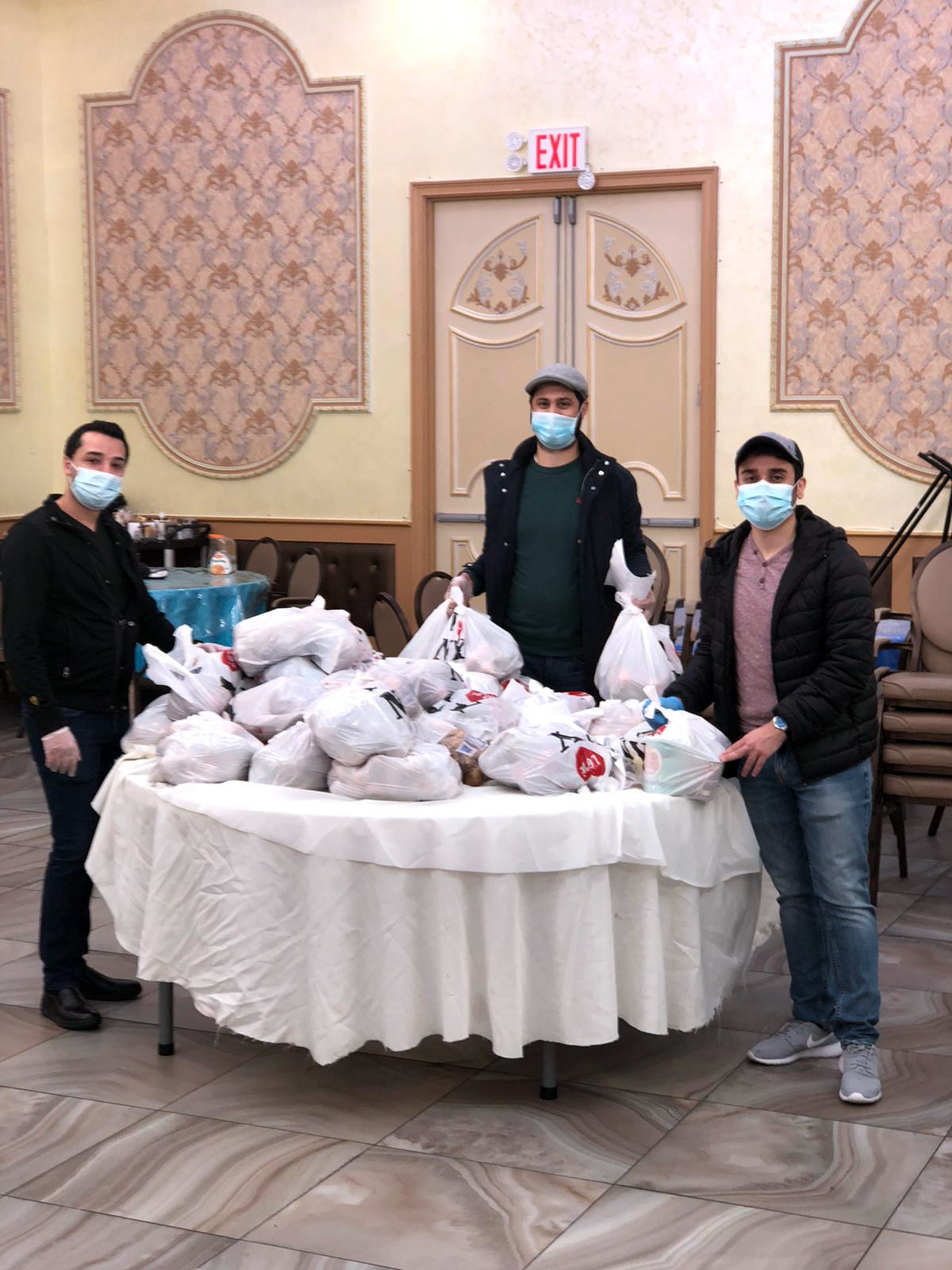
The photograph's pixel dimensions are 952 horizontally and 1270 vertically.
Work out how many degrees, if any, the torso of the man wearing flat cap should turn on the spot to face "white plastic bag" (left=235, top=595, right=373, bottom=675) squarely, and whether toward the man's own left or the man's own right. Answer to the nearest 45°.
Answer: approximately 45° to the man's own right

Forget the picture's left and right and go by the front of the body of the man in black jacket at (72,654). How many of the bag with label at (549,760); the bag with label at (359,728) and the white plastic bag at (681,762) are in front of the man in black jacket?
3

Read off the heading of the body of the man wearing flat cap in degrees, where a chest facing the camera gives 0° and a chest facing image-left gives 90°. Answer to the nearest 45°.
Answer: approximately 0°

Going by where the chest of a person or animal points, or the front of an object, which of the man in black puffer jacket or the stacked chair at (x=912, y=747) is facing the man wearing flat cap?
the stacked chair

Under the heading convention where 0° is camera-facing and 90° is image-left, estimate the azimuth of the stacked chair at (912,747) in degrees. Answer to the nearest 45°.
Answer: approximately 45°

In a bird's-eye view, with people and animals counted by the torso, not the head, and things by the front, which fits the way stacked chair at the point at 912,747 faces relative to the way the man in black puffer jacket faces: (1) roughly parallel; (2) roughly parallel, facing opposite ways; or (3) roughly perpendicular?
roughly parallel

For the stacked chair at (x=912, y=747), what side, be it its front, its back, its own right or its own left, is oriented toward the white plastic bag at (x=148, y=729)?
front

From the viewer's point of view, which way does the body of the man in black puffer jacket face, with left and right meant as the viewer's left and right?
facing the viewer and to the left of the viewer

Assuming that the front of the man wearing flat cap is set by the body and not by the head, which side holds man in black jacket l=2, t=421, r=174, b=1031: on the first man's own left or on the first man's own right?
on the first man's own right

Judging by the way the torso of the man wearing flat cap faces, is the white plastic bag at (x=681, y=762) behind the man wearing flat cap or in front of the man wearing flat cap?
in front

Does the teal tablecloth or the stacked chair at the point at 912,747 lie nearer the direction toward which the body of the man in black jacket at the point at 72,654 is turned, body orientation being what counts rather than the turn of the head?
the stacked chair

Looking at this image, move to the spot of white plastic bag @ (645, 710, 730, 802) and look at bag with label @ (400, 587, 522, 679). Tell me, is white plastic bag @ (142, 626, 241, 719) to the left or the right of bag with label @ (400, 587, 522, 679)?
left
